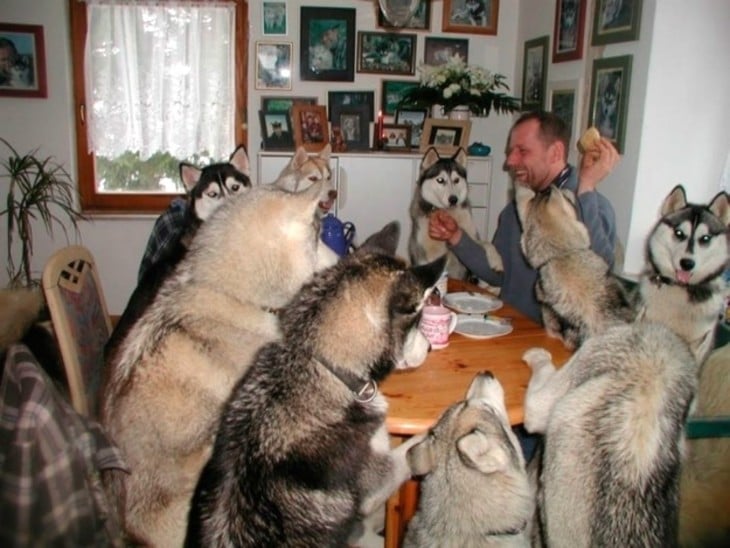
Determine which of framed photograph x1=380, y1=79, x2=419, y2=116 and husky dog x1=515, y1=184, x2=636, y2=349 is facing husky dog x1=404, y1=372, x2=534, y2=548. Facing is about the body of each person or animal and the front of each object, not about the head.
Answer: the framed photograph

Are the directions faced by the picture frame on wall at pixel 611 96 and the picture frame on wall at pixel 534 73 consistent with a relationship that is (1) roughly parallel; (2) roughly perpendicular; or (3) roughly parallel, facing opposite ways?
roughly parallel

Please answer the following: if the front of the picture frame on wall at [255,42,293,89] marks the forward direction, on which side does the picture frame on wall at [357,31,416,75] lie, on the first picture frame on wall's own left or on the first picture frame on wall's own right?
on the first picture frame on wall's own left

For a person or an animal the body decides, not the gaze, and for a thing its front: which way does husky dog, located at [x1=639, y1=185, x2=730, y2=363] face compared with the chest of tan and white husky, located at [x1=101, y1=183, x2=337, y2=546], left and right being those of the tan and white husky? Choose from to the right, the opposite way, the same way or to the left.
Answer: the opposite way

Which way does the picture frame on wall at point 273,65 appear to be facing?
toward the camera

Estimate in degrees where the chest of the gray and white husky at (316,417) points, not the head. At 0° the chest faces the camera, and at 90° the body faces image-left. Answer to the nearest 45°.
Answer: approximately 225°

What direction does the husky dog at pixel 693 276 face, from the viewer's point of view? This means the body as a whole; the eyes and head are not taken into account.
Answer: toward the camera

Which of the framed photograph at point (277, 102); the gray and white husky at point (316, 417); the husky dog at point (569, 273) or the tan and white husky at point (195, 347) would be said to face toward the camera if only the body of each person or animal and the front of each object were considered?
the framed photograph

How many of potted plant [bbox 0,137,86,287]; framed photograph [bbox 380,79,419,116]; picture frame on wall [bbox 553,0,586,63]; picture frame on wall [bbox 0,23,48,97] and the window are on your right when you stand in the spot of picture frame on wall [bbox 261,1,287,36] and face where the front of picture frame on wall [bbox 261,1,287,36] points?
3

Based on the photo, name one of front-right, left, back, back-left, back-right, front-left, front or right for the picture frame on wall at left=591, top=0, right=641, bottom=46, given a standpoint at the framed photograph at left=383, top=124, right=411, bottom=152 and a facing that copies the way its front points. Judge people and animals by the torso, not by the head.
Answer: front-left

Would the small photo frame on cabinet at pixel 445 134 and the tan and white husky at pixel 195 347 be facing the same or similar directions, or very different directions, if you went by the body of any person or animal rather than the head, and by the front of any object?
very different directions

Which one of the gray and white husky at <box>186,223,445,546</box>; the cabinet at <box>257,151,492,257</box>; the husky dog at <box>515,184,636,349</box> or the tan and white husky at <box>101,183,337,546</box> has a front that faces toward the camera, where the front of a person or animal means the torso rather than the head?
the cabinet

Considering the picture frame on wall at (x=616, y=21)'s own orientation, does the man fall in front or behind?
in front

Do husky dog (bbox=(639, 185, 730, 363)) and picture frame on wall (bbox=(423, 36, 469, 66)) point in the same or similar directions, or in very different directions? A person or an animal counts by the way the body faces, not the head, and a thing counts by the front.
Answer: same or similar directions

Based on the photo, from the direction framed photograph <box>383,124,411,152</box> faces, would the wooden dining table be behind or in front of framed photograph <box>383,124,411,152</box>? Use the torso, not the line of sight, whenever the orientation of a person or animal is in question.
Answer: in front

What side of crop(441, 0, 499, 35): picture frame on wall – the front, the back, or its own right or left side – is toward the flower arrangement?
front

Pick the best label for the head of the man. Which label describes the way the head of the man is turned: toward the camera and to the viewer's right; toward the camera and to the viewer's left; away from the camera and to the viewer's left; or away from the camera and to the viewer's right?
toward the camera and to the viewer's left

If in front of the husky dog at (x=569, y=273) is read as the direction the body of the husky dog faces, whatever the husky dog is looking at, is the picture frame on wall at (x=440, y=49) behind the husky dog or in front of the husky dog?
in front

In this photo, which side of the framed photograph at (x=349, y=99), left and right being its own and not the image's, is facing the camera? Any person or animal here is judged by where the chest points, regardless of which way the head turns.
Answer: front

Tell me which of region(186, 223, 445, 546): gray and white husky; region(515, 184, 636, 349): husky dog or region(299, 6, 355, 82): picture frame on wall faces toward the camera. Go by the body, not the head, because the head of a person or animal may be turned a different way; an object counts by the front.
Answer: the picture frame on wall
